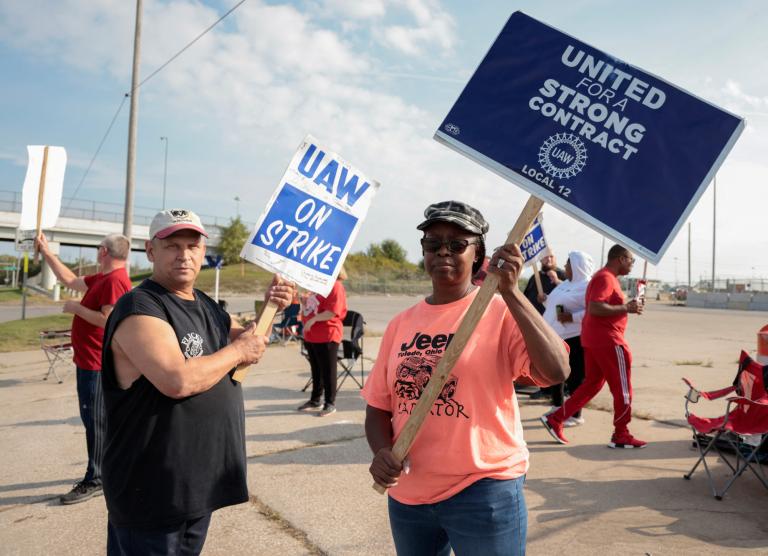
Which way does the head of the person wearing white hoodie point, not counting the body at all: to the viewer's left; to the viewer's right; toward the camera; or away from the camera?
to the viewer's left

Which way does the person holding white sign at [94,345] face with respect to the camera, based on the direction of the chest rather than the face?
to the viewer's left

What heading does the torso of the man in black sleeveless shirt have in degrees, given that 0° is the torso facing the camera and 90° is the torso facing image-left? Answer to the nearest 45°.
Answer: approximately 315°

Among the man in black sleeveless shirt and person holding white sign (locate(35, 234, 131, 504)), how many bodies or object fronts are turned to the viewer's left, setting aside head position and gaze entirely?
1

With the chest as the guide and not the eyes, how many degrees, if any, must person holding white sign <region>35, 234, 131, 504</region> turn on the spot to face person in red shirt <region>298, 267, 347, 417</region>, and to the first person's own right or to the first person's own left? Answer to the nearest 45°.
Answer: approximately 180°
